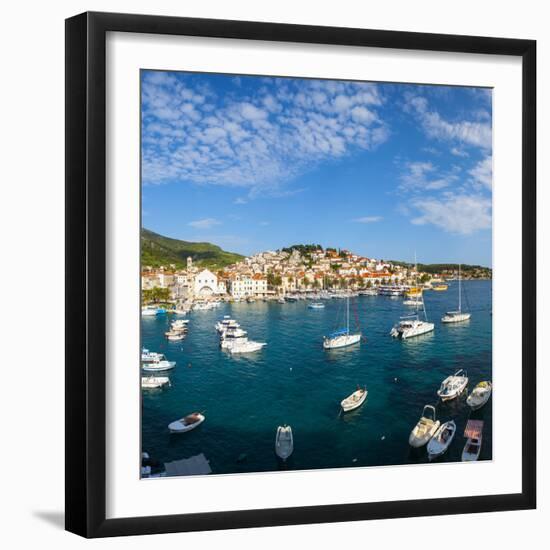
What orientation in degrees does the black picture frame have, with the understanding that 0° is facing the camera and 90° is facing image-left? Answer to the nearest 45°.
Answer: approximately 315°
